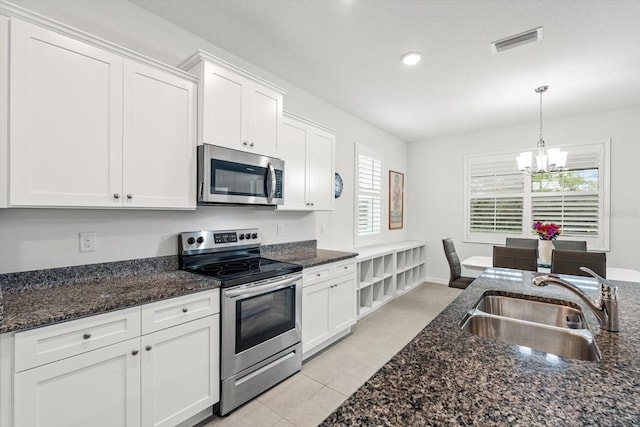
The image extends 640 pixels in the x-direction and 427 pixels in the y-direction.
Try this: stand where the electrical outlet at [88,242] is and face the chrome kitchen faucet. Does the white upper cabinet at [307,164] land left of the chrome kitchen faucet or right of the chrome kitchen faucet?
left

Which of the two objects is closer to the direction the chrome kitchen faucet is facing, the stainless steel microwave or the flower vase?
the stainless steel microwave

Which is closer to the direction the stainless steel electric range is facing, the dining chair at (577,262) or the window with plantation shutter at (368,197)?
the dining chair

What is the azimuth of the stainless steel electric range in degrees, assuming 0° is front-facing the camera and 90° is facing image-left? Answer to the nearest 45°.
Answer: approximately 315°

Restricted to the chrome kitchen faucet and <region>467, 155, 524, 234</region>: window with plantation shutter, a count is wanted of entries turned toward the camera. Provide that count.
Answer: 1

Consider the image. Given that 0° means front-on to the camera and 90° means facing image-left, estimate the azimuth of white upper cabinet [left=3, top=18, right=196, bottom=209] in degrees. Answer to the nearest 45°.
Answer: approximately 315°

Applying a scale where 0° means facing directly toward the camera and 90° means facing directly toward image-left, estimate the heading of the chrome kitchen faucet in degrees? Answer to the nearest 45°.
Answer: approximately 90°

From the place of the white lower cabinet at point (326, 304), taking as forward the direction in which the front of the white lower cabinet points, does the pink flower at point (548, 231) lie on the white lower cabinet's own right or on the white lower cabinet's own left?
on the white lower cabinet's own left

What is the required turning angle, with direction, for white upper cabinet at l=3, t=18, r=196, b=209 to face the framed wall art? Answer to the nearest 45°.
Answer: approximately 45° to its left

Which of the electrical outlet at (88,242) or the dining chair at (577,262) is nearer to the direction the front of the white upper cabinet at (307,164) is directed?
the dining chair

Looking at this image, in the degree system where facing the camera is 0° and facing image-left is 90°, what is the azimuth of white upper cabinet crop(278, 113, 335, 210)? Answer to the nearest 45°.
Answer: approximately 315°

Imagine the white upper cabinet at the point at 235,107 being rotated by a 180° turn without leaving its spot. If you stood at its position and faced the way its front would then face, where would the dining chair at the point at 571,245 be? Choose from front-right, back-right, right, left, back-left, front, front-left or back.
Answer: back-right
